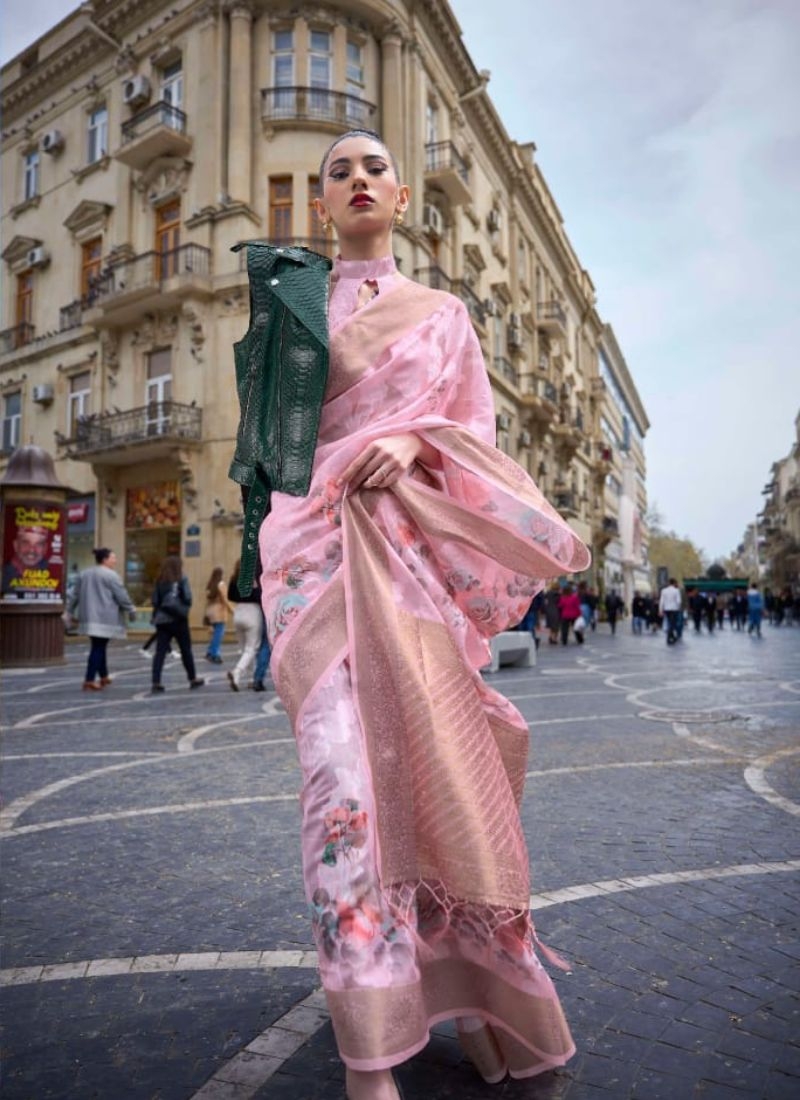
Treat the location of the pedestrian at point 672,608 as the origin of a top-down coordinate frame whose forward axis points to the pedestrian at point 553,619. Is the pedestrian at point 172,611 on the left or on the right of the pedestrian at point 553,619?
left

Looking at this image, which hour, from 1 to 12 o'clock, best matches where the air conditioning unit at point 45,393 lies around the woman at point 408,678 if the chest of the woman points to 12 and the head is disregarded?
The air conditioning unit is roughly at 5 o'clock from the woman.

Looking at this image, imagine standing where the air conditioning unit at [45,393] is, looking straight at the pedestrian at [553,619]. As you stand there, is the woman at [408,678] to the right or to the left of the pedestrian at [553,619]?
right

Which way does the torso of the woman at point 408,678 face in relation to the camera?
toward the camera

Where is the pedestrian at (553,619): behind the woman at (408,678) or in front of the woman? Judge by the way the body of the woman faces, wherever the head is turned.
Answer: behind

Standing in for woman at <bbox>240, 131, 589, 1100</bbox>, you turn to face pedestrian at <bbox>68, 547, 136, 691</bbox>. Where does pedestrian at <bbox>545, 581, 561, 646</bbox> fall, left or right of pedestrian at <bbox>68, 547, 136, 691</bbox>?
right
